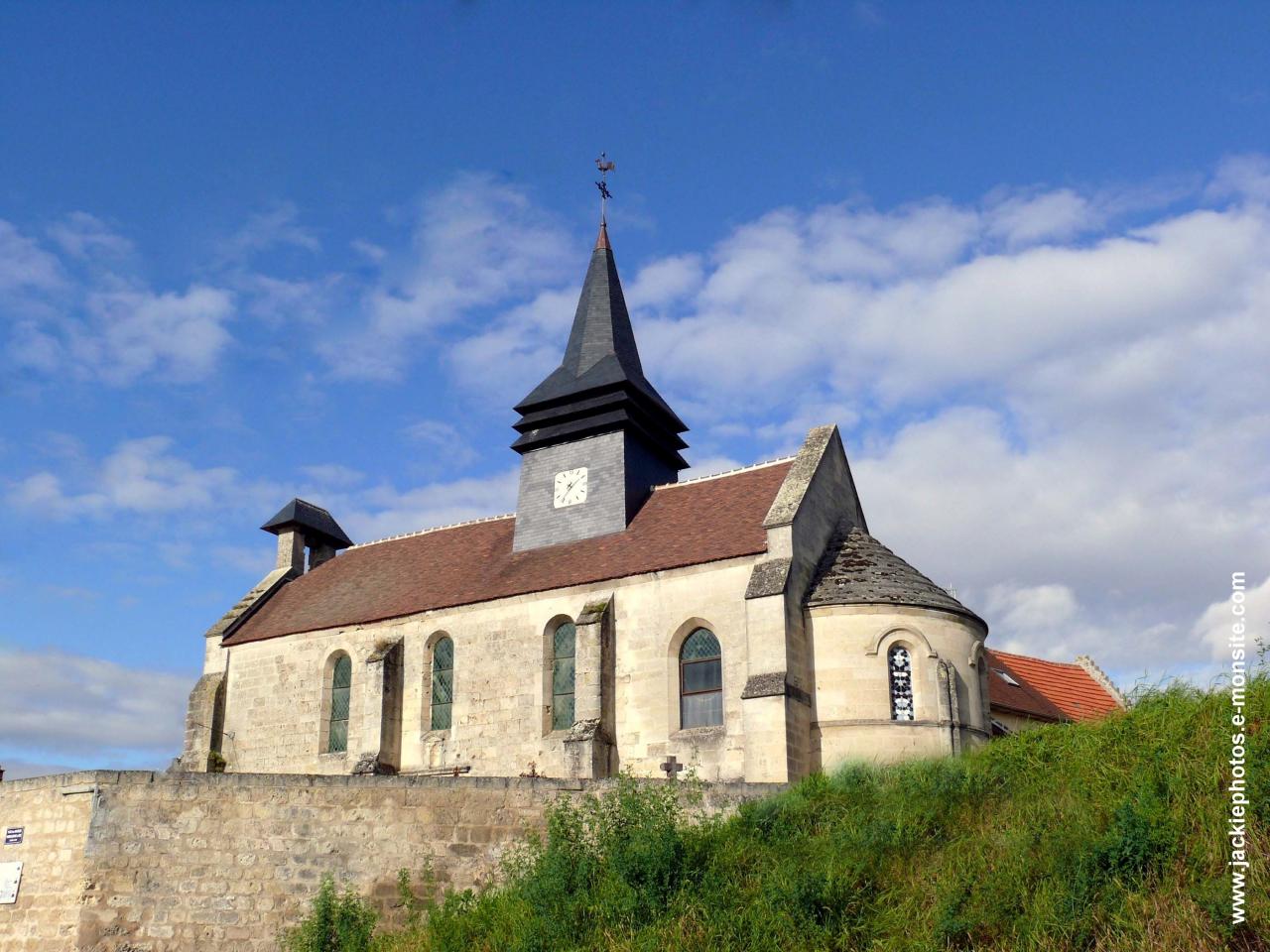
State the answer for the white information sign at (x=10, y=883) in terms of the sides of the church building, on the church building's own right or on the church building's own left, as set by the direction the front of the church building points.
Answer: on the church building's own left

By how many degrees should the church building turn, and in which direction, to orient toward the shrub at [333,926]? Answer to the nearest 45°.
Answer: approximately 135° to its left

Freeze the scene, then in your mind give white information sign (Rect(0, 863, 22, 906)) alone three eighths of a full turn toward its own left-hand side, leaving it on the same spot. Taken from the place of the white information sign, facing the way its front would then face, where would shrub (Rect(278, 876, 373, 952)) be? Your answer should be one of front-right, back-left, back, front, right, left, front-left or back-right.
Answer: right

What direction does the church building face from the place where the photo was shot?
facing away from the viewer and to the left of the viewer

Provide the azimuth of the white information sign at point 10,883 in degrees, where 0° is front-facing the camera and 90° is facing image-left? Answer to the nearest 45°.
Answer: approximately 0°

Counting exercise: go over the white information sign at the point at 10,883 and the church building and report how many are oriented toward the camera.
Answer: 1
